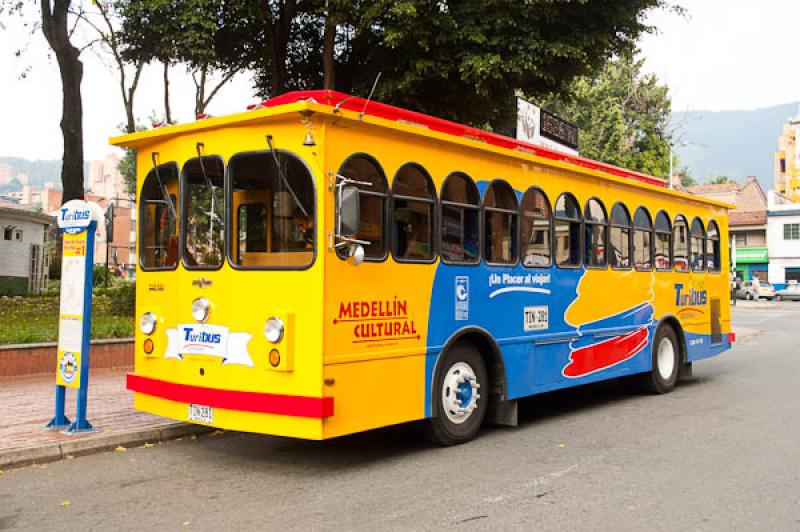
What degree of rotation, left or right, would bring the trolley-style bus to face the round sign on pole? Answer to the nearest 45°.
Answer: approximately 45° to its right

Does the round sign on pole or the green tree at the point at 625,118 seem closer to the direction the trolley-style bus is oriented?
the round sign on pole

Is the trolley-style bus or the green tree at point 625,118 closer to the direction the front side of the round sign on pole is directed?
the trolley-style bus

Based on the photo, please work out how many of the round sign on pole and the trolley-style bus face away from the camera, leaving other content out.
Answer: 0

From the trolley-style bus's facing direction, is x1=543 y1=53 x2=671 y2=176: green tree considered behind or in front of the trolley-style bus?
behind

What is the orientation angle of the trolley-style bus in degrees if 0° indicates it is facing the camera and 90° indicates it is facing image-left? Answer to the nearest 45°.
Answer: approximately 45°

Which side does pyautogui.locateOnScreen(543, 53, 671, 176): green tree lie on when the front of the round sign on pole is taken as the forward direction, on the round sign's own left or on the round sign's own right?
on the round sign's own left

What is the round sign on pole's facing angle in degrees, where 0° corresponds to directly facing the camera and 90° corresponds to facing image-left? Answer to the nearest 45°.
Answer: approximately 0°
